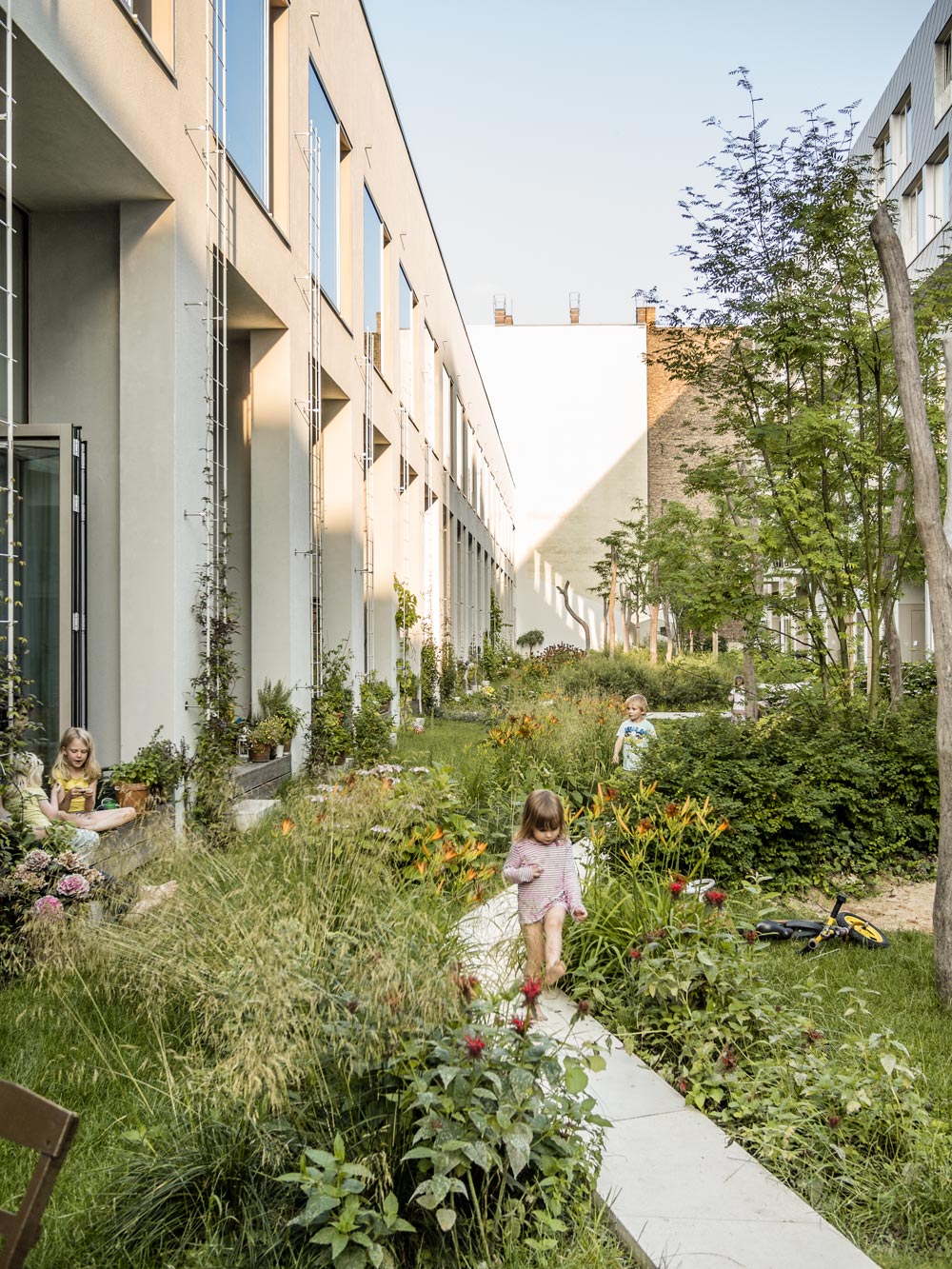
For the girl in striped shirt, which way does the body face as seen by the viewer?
toward the camera

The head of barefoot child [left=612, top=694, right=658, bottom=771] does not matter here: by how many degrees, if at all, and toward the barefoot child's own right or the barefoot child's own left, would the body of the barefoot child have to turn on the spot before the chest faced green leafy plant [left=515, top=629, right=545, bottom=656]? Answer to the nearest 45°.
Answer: approximately 135° to the barefoot child's own right

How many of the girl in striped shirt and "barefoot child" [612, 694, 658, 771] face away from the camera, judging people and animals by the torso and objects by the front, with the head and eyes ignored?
0

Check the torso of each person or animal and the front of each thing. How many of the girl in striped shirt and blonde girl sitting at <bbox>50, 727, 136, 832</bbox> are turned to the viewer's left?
0

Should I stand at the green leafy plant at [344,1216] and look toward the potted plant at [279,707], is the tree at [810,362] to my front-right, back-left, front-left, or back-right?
front-right

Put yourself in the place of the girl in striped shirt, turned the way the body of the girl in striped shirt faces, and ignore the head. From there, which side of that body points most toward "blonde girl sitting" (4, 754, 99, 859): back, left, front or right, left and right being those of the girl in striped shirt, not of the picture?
right

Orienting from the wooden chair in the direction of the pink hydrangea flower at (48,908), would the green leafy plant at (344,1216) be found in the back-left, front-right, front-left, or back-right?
front-right

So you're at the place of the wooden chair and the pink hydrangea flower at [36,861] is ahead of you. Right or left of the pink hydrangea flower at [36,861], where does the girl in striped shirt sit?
right
